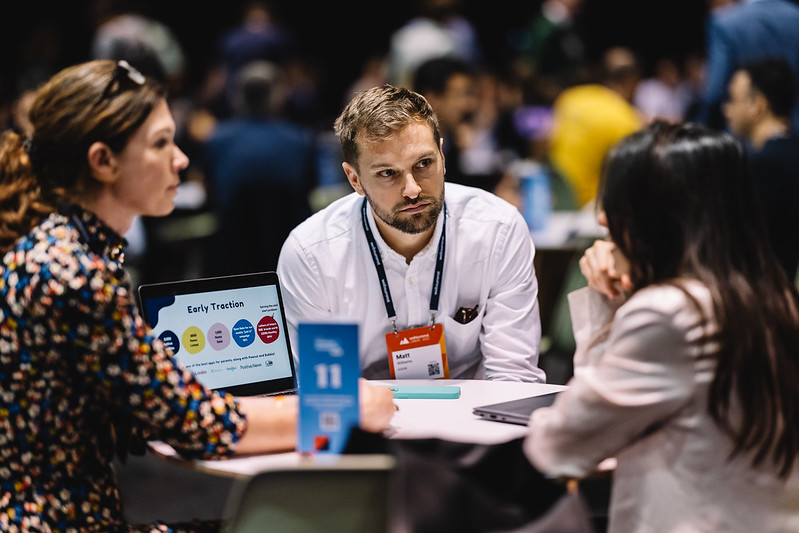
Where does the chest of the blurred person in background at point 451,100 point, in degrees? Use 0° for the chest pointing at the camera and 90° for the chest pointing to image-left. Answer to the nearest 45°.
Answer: approximately 315°

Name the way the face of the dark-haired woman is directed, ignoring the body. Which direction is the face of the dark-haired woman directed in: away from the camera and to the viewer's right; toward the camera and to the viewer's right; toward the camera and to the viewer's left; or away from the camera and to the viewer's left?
away from the camera and to the viewer's left

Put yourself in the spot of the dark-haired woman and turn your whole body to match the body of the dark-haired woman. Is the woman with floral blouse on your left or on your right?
on your left

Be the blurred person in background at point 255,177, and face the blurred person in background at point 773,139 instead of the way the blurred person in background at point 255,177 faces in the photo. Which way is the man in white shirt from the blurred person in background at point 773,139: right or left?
right

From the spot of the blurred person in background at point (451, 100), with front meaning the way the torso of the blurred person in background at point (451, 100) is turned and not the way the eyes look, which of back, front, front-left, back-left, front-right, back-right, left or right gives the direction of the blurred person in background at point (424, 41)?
back-left

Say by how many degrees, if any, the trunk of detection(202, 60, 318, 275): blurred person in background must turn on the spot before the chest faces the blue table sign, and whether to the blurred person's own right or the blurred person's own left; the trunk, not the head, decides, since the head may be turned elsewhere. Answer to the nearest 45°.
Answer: approximately 180°

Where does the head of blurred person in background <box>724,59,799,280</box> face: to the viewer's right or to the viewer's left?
to the viewer's left

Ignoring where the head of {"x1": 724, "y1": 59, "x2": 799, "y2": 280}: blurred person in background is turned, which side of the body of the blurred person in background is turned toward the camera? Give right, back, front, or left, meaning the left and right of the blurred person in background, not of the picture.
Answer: left

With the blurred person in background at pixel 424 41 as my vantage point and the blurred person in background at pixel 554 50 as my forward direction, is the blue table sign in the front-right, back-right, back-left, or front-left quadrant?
back-right

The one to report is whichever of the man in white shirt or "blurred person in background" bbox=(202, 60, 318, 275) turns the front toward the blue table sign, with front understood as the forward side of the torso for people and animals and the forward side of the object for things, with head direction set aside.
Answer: the man in white shirt

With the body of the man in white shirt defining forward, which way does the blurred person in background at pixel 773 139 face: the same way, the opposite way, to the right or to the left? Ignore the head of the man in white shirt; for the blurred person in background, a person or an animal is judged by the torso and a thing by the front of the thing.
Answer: to the right
